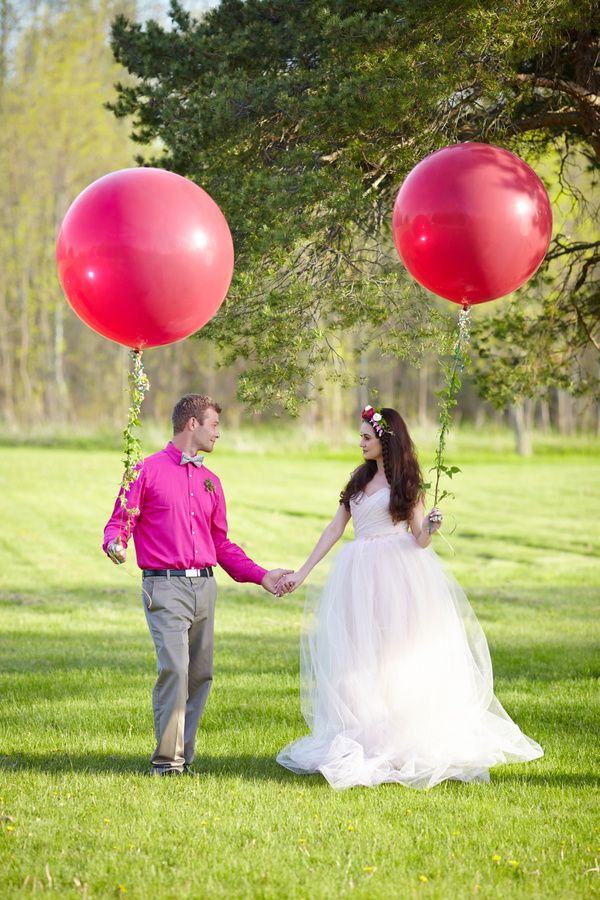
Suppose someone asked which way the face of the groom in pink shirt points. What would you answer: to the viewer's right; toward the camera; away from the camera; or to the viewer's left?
to the viewer's right

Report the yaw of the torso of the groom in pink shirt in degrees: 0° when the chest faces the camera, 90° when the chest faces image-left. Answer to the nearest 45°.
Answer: approximately 315°

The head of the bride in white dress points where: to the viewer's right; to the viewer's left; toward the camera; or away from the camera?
to the viewer's left

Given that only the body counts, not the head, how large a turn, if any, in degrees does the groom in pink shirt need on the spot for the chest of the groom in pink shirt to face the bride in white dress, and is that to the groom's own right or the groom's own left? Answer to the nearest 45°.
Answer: approximately 45° to the groom's own left
